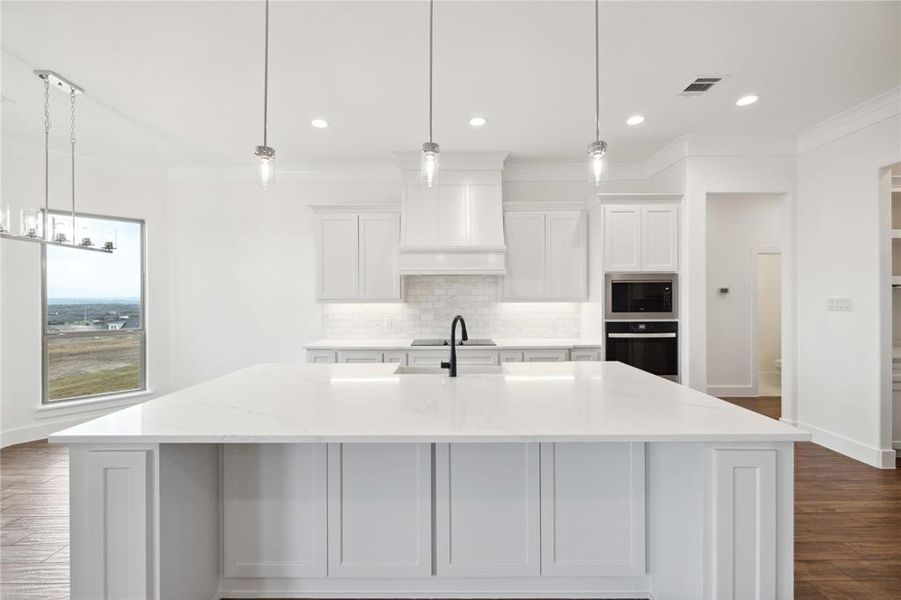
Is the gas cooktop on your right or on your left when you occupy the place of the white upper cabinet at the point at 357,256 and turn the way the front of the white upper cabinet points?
on your left

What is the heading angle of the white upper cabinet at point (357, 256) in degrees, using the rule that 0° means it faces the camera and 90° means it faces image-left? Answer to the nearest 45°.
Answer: approximately 0°

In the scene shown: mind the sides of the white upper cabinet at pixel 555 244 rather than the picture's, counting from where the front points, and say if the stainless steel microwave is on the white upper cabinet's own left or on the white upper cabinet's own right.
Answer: on the white upper cabinet's own left

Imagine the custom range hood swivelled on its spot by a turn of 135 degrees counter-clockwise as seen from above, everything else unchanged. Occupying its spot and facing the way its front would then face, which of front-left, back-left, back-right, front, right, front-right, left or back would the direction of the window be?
back-left

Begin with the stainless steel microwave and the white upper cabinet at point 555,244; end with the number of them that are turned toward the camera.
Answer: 2

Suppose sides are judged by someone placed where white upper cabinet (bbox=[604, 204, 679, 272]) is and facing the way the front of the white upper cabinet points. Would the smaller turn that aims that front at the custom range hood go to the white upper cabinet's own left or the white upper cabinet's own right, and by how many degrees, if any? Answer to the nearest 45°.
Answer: approximately 90° to the white upper cabinet's own right

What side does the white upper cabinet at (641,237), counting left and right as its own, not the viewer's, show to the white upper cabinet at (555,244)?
right

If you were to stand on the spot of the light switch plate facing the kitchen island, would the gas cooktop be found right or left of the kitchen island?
right

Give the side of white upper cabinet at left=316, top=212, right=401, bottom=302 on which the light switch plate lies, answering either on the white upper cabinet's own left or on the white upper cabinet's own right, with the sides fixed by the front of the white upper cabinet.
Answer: on the white upper cabinet's own left

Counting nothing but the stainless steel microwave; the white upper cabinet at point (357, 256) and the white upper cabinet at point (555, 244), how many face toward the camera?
3

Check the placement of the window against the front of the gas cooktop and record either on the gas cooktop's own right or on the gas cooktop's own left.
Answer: on the gas cooktop's own right

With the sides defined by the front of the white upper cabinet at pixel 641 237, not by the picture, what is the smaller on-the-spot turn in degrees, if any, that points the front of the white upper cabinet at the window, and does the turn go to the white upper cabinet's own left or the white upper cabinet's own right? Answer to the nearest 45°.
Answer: approximately 90° to the white upper cabinet's own right
